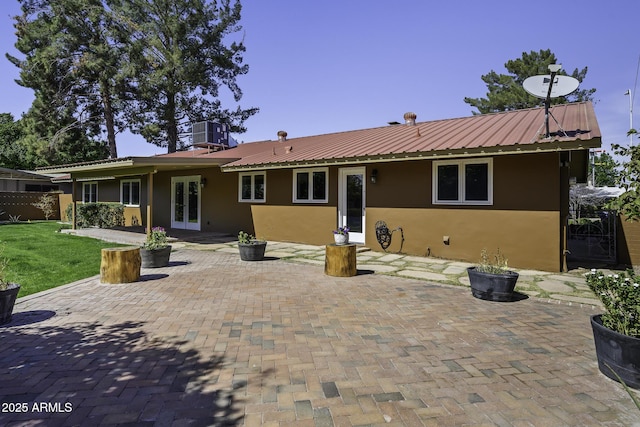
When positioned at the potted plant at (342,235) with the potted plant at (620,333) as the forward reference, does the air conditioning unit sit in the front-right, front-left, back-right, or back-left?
back-right

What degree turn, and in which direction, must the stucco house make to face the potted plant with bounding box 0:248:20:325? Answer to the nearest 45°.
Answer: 0° — it already faces it

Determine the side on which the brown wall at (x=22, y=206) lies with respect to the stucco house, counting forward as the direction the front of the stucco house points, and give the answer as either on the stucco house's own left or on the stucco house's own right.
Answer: on the stucco house's own right

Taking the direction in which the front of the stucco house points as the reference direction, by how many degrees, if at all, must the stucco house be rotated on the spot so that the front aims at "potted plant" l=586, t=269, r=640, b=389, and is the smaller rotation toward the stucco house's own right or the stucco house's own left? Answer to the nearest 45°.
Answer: approximately 45° to the stucco house's own left

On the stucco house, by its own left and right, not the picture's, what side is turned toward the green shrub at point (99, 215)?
right

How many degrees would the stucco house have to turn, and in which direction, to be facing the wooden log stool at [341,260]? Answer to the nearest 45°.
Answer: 0° — it already faces it

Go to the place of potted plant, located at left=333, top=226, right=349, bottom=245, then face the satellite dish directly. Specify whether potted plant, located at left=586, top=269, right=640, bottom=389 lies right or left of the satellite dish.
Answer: right

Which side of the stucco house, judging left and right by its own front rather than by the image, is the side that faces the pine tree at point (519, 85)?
back

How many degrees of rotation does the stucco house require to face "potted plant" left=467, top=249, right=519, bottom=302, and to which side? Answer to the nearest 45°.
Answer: approximately 45° to its left

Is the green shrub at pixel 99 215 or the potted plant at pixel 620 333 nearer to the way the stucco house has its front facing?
the potted plant

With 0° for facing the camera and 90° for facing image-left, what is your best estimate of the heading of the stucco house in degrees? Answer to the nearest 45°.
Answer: approximately 45°
